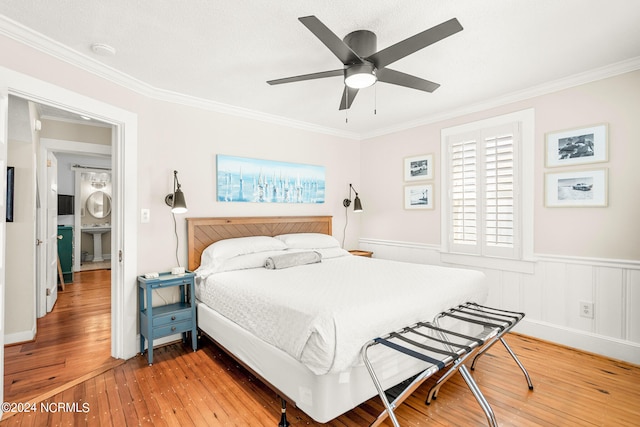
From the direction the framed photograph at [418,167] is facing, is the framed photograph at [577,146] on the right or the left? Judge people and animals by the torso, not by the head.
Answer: on its left

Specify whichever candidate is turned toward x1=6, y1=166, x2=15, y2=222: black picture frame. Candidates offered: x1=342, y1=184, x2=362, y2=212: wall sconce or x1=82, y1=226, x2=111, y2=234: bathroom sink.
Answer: the bathroom sink

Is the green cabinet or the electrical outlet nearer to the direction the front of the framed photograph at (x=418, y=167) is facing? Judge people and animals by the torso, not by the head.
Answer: the green cabinet

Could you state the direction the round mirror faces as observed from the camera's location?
facing the viewer

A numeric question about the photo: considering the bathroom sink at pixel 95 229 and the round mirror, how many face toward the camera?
2

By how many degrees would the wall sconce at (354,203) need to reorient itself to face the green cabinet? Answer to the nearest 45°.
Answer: approximately 135° to its right

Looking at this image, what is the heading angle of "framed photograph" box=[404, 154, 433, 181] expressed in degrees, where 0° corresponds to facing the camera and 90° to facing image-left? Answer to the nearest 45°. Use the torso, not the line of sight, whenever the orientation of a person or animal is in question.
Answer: approximately 45°

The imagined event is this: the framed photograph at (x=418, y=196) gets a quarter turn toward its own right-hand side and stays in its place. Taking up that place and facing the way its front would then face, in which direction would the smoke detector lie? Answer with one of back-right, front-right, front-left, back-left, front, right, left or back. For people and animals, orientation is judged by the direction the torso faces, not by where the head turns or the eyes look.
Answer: left

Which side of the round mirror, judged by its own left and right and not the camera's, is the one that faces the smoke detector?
front

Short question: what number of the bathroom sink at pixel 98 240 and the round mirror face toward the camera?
2

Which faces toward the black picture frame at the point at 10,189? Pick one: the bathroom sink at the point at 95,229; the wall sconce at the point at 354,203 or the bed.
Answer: the bathroom sink

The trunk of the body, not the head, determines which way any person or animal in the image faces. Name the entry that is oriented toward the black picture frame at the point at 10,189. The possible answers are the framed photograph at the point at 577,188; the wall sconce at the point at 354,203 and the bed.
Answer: the framed photograph

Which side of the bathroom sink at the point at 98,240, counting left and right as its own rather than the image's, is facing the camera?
front

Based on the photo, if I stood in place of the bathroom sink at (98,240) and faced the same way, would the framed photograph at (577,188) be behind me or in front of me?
in front

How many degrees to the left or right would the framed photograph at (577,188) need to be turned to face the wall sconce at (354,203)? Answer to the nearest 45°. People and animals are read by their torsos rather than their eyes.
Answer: approximately 45° to its right
